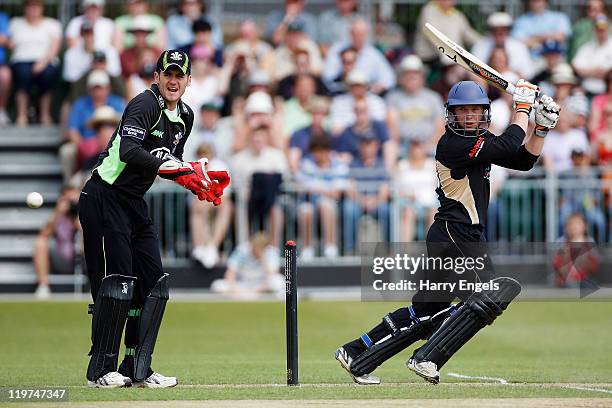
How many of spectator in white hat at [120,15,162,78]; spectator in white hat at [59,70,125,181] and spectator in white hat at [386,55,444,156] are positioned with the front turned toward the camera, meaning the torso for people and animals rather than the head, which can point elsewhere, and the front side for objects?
3

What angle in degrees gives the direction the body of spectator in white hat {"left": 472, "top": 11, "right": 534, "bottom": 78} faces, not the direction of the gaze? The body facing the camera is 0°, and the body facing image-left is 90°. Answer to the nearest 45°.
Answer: approximately 0°

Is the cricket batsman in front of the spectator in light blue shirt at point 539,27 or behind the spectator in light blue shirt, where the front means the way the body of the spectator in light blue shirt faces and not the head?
in front

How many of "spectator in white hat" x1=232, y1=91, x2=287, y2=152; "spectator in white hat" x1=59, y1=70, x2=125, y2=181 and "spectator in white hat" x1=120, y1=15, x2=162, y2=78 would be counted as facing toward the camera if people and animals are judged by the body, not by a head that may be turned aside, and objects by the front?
3

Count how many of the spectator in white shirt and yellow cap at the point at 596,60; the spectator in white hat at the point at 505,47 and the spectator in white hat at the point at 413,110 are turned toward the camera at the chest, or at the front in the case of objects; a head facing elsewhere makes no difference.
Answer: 3

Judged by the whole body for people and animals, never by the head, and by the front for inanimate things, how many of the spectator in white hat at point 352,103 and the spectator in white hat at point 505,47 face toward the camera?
2
